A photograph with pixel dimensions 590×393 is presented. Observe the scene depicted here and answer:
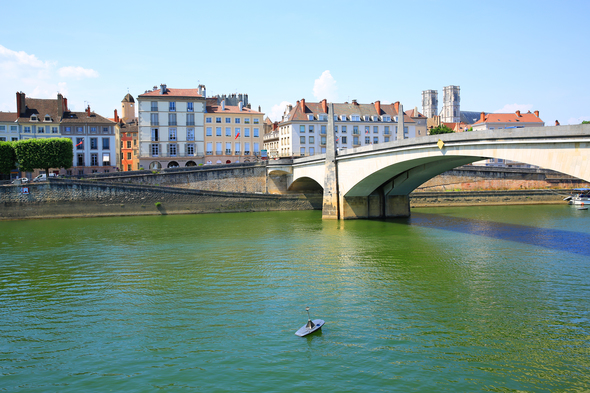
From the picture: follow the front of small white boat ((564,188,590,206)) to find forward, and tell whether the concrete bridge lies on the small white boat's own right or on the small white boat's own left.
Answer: on the small white boat's own left

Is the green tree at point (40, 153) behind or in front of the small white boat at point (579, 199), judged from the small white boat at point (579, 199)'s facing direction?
in front

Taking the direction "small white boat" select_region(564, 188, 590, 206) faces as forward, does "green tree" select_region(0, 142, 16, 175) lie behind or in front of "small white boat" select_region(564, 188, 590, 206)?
in front

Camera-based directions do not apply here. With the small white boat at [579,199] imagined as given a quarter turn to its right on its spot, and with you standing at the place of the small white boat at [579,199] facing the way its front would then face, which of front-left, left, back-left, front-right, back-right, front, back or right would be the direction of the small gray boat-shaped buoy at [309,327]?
back

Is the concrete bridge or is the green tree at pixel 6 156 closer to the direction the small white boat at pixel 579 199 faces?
the green tree

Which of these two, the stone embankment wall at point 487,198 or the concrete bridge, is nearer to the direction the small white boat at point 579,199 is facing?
the stone embankment wall

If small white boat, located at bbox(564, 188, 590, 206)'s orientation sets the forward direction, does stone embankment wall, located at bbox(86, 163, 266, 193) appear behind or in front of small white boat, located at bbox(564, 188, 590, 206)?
in front

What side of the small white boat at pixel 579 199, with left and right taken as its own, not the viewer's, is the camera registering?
left

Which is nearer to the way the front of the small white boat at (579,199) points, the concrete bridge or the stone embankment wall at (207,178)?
the stone embankment wall

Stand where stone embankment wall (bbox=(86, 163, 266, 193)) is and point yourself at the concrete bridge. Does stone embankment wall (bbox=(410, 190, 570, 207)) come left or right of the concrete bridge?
left
